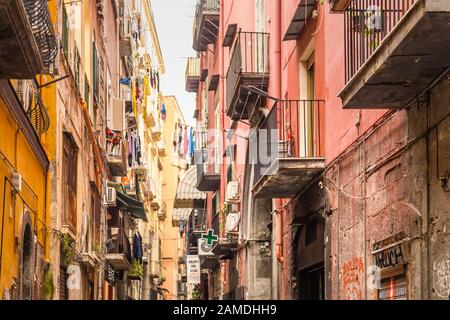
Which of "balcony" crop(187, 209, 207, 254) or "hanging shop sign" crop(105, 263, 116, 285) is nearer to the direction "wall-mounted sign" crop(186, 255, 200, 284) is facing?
the hanging shop sign

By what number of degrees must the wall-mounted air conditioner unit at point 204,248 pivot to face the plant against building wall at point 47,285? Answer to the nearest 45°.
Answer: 0° — it already faces it

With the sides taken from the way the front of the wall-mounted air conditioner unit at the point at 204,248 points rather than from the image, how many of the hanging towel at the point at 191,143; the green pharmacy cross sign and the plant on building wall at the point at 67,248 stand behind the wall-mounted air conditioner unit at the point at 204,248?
1

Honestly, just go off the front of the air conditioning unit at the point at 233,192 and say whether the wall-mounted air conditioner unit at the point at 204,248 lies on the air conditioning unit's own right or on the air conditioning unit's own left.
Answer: on the air conditioning unit's own right

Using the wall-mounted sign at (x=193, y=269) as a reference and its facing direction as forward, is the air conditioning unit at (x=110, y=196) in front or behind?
in front

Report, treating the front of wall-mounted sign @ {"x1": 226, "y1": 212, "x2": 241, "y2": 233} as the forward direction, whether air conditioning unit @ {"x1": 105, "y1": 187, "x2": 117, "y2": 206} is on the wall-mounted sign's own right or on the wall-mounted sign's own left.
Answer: on the wall-mounted sign's own right

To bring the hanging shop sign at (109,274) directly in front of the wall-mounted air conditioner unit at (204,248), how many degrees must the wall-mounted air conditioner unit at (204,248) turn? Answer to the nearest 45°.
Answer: approximately 45° to its right

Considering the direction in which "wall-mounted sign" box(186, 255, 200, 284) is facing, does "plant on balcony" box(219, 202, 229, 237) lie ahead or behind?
ahead
